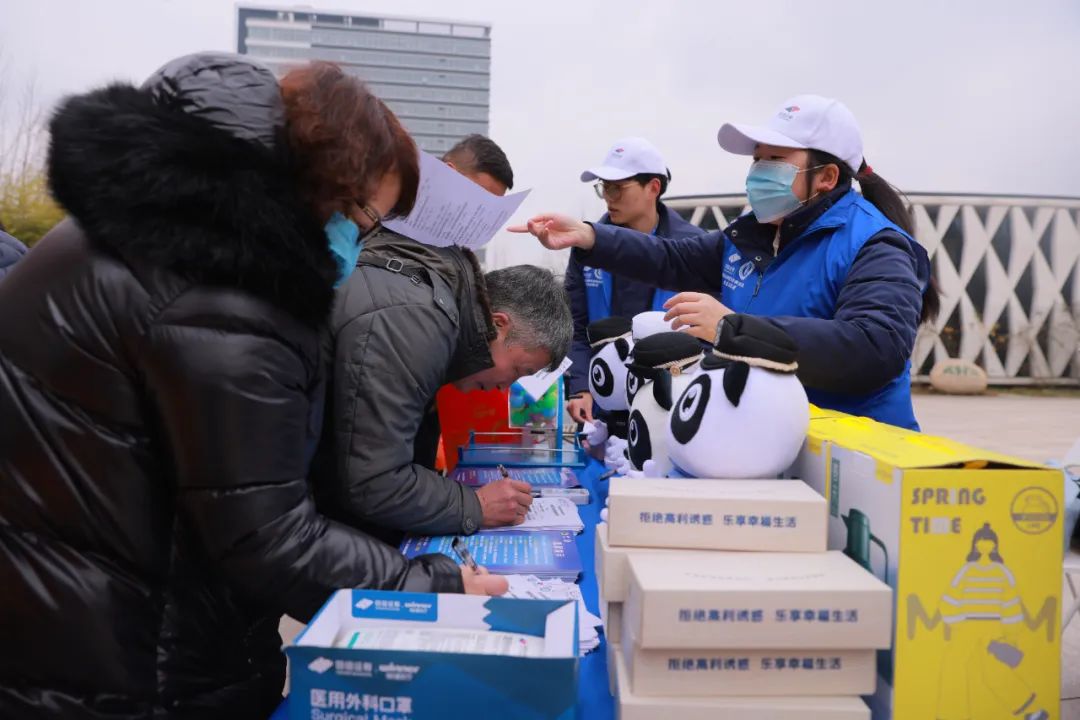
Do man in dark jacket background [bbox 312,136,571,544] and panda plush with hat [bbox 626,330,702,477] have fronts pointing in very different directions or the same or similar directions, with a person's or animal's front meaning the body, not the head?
very different directions

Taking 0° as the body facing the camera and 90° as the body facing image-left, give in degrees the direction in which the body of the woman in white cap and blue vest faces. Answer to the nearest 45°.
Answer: approximately 45°

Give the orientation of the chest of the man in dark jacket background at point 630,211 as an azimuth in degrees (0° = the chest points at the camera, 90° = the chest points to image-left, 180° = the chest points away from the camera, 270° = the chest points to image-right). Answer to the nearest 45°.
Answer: approximately 45°

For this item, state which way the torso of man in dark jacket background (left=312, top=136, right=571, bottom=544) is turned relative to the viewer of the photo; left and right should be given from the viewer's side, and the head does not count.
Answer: facing to the right of the viewer

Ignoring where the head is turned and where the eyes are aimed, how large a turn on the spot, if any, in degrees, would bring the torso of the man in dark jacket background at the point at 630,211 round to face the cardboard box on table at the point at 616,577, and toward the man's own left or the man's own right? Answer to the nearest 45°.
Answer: approximately 45° to the man's own left

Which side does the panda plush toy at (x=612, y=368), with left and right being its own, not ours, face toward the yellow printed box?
left

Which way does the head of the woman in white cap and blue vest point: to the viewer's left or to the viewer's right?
to the viewer's left

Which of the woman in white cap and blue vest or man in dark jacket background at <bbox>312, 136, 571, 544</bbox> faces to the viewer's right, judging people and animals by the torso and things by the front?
the man in dark jacket background

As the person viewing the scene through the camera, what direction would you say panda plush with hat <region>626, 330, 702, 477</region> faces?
facing to the left of the viewer

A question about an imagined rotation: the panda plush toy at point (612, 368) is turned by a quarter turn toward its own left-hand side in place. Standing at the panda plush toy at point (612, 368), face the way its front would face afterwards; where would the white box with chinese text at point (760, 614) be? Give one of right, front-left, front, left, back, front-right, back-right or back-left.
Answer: front

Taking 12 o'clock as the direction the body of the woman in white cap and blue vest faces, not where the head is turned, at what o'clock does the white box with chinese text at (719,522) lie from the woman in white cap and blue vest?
The white box with chinese text is roughly at 11 o'clock from the woman in white cap and blue vest.

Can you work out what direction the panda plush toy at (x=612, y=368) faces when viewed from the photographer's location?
facing to the left of the viewer

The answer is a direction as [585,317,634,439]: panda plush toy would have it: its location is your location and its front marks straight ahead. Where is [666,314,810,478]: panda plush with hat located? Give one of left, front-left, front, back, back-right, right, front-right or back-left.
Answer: left

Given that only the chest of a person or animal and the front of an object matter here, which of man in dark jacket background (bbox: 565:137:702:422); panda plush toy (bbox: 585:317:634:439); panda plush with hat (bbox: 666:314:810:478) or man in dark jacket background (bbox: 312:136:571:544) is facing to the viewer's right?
man in dark jacket background (bbox: 312:136:571:544)
